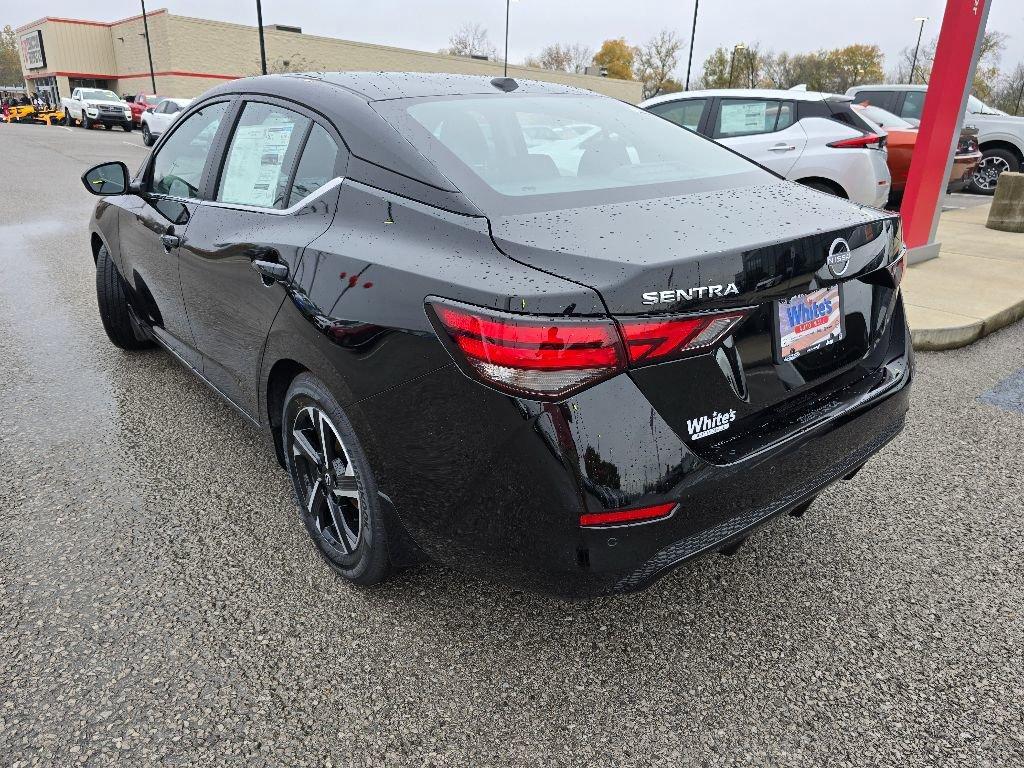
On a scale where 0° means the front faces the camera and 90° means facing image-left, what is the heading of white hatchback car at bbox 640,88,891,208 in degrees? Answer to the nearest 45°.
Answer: approximately 90°

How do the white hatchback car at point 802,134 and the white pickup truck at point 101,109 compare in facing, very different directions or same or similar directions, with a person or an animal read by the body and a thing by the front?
very different directions

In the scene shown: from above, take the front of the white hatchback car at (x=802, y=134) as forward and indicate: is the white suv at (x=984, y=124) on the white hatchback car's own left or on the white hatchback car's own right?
on the white hatchback car's own right

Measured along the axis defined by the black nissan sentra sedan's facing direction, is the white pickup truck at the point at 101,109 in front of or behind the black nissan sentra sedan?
in front

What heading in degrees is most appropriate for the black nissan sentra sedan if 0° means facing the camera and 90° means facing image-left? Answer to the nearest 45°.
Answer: approximately 135°

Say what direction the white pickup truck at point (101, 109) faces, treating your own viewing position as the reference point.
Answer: facing the viewer and to the right of the viewer

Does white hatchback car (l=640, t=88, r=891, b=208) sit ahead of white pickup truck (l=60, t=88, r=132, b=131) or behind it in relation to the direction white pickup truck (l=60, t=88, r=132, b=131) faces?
ahead

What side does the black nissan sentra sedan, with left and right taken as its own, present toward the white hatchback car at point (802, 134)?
right

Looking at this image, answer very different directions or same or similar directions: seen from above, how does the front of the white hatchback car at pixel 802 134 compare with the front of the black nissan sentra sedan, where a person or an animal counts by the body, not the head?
same or similar directions

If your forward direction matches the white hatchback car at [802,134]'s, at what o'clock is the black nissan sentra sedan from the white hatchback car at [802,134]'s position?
The black nissan sentra sedan is roughly at 9 o'clock from the white hatchback car.

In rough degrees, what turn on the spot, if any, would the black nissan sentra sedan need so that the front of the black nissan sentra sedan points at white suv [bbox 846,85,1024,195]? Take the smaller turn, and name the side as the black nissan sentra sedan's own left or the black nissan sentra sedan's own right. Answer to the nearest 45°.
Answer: approximately 90° to the black nissan sentra sedan's own right

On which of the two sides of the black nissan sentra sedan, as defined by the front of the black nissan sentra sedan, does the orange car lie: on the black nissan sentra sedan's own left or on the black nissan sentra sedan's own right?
on the black nissan sentra sedan's own right

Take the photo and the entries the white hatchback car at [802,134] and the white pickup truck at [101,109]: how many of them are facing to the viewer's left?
1
